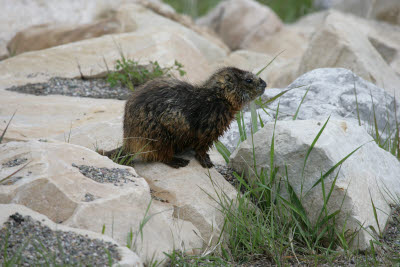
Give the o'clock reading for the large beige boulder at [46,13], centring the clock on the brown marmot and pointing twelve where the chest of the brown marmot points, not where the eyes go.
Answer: The large beige boulder is roughly at 8 o'clock from the brown marmot.

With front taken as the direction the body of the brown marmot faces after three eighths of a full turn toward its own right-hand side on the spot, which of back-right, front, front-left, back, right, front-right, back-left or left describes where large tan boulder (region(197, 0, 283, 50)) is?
back-right

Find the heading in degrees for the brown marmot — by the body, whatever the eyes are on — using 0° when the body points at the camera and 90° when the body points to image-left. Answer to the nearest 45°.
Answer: approximately 270°

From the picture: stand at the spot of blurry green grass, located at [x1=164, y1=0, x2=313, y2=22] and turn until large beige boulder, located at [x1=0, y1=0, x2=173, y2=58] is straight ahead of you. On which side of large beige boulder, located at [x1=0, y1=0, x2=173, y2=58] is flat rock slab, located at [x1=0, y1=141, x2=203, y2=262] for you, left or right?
left

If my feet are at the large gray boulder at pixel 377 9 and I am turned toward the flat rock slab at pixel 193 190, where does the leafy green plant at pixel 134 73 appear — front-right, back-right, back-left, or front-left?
front-right

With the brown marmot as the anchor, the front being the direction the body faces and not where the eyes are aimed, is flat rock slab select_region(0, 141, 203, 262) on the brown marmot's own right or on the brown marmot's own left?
on the brown marmot's own right

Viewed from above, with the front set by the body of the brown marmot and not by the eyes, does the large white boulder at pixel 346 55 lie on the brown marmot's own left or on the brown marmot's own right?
on the brown marmot's own left

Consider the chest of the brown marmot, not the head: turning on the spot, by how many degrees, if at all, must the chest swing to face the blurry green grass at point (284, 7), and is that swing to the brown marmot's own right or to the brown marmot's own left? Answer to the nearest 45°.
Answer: approximately 90° to the brown marmot's own left

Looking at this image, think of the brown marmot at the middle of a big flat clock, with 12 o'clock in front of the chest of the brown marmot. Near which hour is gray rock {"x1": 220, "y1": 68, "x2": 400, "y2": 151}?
The gray rock is roughly at 11 o'clock from the brown marmot.

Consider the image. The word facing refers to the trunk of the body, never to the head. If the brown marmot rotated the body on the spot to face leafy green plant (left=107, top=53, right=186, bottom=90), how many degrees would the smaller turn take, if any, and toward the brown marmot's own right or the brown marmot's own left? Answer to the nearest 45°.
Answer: approximately 90° to the brown marmot's own left

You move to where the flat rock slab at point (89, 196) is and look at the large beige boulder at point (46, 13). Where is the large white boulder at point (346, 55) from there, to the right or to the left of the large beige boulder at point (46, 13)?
right
